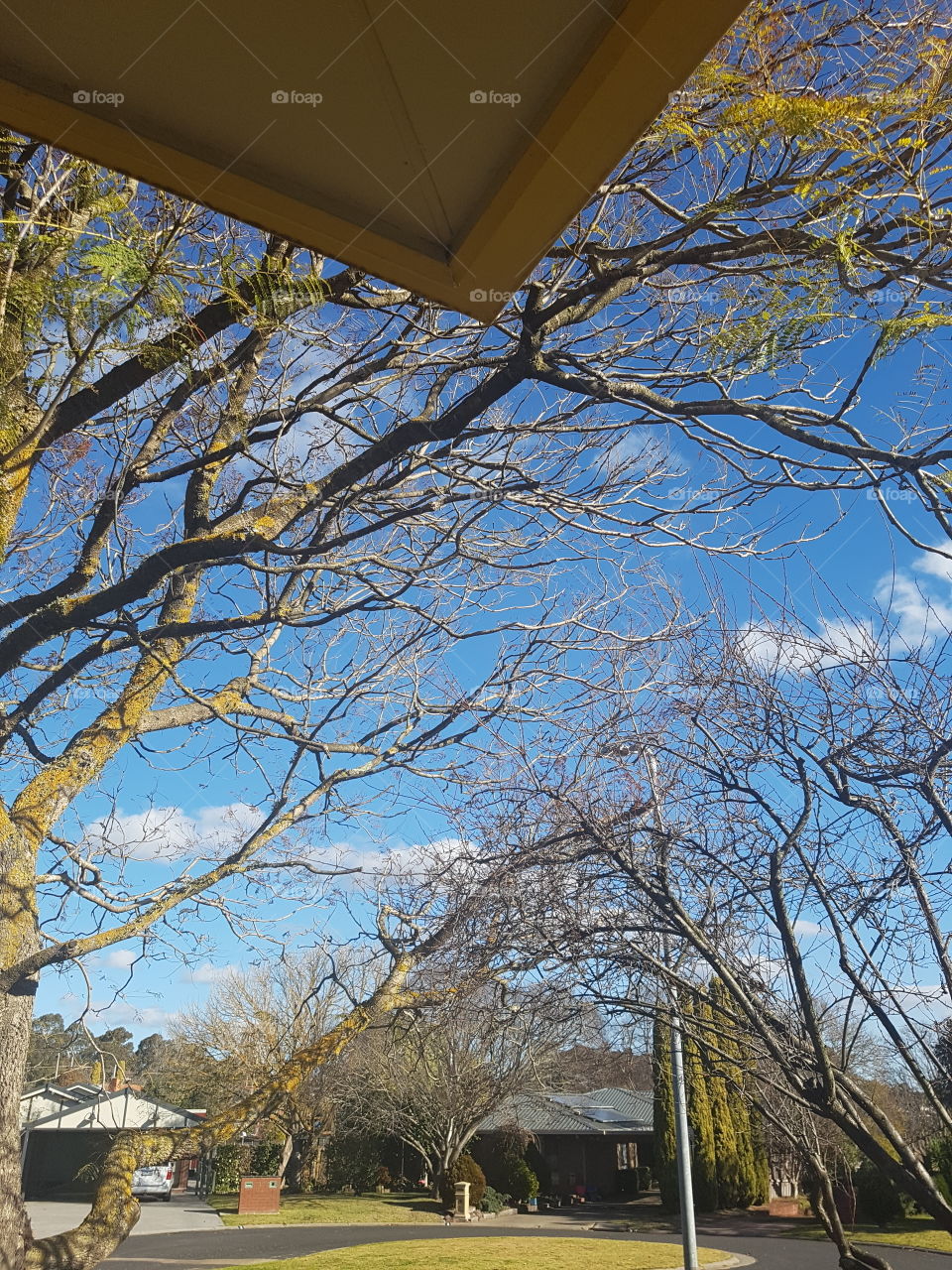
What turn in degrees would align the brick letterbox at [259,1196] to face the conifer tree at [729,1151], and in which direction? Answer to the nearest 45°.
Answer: approximately 45° to its left

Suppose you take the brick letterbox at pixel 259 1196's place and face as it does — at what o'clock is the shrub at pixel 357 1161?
The shrub is roughly at 7 o'clock from the brick letterbox.

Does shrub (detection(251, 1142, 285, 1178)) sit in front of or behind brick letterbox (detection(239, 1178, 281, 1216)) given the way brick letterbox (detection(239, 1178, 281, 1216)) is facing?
behind

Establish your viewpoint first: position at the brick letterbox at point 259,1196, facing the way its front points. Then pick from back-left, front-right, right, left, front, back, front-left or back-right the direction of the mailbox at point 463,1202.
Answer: front-left

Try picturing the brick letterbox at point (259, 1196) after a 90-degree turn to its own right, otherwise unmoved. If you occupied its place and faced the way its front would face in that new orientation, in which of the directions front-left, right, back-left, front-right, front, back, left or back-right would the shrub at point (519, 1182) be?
back

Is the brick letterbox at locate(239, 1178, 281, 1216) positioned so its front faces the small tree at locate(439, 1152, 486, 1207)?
no

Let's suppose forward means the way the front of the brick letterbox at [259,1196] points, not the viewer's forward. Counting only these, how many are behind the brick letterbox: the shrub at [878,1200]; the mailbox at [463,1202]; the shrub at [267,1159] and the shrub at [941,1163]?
1

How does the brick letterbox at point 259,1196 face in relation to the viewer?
toward the camera

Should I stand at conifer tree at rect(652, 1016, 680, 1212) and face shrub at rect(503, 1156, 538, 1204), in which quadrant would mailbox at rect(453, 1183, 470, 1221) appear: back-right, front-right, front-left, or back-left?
front-left

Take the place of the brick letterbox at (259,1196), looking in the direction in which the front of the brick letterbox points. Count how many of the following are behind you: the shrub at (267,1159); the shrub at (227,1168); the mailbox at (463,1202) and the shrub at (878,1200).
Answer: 2

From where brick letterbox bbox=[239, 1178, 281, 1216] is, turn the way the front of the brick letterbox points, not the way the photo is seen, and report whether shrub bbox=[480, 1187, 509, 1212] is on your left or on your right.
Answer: on your left

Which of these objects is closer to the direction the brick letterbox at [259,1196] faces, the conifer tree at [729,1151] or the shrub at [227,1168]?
the conifer tree

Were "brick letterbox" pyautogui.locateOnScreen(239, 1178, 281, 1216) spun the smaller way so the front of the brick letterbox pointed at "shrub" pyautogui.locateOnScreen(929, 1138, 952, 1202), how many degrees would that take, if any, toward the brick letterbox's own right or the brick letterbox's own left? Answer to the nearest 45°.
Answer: approximately 45° to the brick letterbox's own left

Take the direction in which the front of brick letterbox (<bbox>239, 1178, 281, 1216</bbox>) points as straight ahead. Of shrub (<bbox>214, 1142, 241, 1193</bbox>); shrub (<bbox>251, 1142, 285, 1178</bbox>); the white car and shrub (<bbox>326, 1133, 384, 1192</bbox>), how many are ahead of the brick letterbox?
0

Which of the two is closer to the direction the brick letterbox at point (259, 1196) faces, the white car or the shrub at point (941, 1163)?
the shrub

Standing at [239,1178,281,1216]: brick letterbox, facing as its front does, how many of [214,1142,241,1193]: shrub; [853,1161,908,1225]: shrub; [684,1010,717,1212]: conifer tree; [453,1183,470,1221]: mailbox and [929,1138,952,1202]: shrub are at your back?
1

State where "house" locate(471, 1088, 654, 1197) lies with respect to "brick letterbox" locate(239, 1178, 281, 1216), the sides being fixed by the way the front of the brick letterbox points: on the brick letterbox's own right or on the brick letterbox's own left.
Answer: on the brick letterbox's own left
